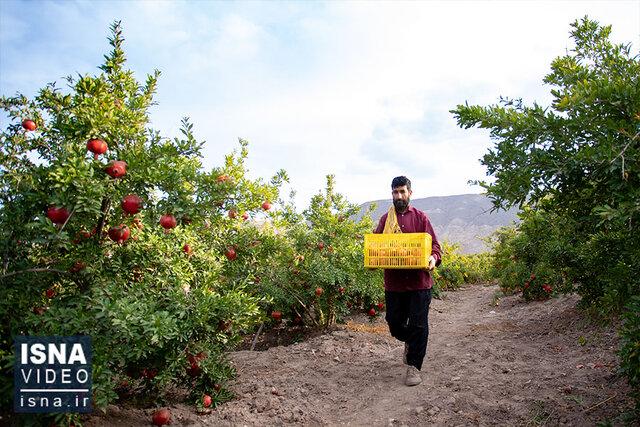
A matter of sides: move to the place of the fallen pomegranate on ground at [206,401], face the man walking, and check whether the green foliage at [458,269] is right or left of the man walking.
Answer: left

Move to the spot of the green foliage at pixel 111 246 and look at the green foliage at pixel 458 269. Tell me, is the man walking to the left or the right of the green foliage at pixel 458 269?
right

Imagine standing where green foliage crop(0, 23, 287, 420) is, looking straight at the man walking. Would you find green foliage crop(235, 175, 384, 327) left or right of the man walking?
left

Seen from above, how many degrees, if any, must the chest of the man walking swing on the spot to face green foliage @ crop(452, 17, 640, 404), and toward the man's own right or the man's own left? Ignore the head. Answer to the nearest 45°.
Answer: approximately 45° to the man's own left

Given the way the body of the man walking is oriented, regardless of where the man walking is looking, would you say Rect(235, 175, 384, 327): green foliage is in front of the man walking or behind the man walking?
behind

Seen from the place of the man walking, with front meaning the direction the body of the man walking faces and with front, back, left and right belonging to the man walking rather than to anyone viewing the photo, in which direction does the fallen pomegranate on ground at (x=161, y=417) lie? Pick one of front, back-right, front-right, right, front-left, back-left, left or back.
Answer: front-right

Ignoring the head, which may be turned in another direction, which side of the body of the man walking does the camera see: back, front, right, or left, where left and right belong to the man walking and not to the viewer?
front

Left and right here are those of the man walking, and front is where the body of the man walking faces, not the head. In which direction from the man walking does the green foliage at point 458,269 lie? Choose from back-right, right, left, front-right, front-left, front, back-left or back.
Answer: back
